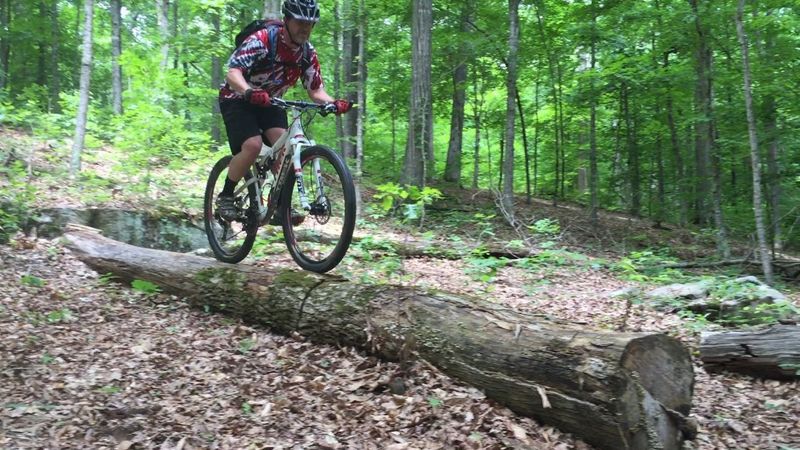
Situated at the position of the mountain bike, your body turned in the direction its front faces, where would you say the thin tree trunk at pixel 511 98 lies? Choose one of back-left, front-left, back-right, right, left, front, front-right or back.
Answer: left

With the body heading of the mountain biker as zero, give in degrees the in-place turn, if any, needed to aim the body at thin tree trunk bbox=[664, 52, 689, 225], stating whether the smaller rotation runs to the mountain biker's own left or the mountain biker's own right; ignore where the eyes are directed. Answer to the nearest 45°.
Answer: approximately 90° to the mountain biker's own left

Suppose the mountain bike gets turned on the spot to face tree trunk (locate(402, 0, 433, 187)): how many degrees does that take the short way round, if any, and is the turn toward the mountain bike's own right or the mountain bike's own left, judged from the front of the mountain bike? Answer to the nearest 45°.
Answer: approximately 90° to the mountain bike's own left

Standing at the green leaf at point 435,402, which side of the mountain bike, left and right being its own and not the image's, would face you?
front

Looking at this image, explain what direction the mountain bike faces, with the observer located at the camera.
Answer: facing the viewer and to the right of the viewer

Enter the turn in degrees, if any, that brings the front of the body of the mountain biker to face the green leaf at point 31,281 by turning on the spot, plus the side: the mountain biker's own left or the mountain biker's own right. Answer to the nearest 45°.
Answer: approximately 135° to the mountain biker's own right

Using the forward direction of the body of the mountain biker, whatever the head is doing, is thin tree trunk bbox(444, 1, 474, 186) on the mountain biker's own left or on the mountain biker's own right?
on the mountain biker's own left

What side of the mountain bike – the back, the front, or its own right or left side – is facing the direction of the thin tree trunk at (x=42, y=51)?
back

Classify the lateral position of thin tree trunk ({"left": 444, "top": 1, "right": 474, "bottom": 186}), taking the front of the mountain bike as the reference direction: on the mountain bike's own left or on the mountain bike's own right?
on the mountain bike's own left

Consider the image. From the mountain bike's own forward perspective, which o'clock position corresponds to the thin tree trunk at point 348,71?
The thin tree trunk is roughly at 8 o'clock from the mountain bike.

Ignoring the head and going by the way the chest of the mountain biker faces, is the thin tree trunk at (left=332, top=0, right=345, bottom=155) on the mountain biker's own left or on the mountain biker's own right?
on the mountain biker's own left

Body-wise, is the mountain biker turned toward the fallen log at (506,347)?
yes

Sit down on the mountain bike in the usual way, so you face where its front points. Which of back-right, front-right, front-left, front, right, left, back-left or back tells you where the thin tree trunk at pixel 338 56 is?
back-left
